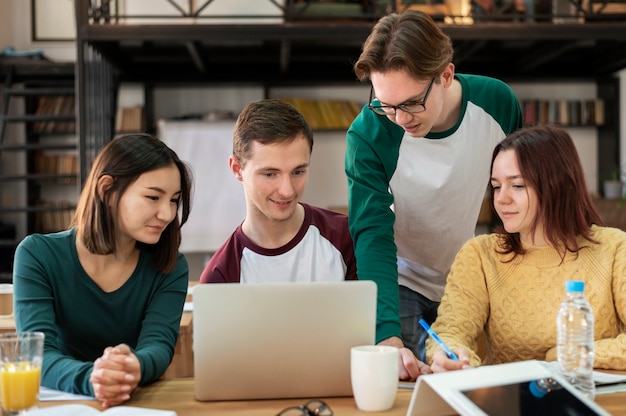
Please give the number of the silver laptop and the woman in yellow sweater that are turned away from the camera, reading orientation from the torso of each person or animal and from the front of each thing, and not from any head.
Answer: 1

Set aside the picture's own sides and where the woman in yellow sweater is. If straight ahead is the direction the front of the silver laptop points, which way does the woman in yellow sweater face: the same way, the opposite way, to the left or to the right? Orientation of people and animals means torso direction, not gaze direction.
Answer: the opposite way

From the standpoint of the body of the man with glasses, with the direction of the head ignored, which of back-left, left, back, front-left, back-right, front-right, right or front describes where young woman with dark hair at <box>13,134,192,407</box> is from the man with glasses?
front

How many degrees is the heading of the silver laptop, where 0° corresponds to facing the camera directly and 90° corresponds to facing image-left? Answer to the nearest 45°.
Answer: approximately 180°

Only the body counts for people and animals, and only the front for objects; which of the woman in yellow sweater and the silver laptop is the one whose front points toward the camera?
the woman in yellow sweater

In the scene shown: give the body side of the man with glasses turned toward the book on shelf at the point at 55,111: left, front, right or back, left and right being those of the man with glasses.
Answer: right

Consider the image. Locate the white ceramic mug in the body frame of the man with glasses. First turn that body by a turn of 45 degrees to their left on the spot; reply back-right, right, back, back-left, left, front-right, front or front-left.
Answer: front

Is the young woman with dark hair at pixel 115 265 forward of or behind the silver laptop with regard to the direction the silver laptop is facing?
forward

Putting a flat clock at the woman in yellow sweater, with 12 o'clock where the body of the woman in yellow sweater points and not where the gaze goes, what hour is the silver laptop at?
The silver laptop is roughly at 1 o'clock from the woman in yellow sweater.

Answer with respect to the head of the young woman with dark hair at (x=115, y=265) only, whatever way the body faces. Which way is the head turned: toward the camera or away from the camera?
toward the camera

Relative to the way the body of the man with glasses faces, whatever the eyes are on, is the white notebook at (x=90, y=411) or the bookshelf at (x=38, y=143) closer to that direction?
the white notebook

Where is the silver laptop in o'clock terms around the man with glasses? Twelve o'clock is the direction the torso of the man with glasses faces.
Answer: The silver laptop is roughly at 11 o'clock from the man with glasses.

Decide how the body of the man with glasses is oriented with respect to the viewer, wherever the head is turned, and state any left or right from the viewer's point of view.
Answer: facing the viewer and to the left of the viewer

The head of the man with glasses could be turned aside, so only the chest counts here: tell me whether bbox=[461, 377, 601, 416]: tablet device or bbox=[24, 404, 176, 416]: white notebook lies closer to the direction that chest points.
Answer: the white notebook

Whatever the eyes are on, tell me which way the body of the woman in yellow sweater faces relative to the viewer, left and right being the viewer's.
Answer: facing the viewer

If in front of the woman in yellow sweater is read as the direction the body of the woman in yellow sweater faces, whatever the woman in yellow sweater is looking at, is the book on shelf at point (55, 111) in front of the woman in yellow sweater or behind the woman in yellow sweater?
behind

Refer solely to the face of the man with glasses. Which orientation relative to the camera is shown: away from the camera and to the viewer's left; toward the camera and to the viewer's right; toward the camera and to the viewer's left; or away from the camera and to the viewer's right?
toward the camera and to the viewer's left
